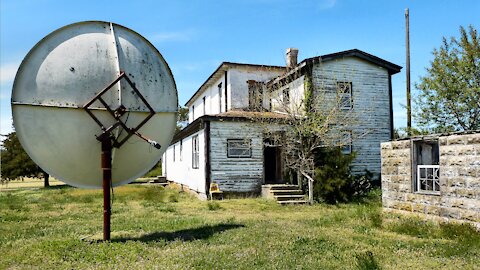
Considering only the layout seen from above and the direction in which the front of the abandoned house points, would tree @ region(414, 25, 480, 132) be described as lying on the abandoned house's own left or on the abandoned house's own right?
on the abandoned house's own left

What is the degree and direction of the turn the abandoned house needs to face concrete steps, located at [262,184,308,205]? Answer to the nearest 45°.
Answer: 0° — it already faces it

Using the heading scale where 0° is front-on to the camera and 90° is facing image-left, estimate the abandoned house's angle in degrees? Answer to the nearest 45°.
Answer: approximately 0°

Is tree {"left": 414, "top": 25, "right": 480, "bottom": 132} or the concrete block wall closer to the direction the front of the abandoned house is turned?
the concrete block wall

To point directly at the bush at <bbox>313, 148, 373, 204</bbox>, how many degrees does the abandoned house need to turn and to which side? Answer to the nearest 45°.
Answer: approximately 45° to its left
